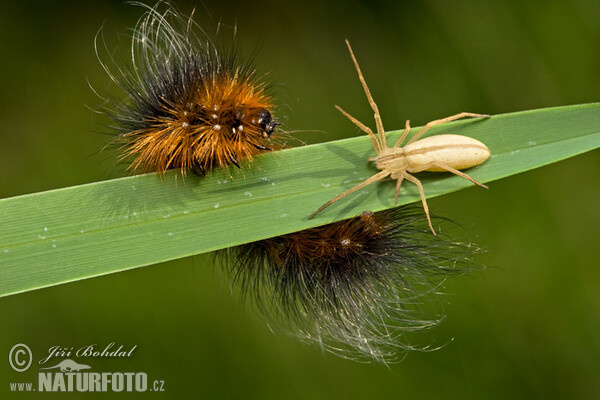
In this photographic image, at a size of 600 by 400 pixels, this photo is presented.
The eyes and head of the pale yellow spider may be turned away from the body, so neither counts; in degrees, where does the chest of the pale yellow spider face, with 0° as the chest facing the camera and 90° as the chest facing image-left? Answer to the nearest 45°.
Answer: approximately 90°
